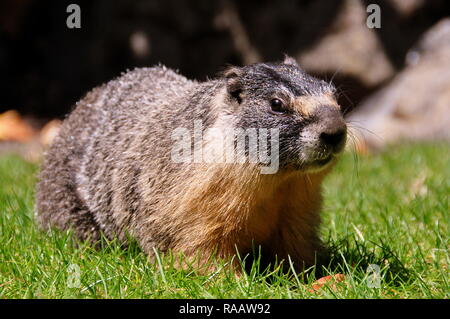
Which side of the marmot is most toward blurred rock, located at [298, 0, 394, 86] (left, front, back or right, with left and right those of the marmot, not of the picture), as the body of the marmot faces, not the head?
left

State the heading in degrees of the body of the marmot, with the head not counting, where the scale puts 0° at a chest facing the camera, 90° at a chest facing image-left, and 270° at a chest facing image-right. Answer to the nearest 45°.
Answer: approximately 315°

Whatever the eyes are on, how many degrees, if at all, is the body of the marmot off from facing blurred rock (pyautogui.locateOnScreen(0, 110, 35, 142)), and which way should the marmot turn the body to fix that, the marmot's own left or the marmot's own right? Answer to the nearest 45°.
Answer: approximately 180°
